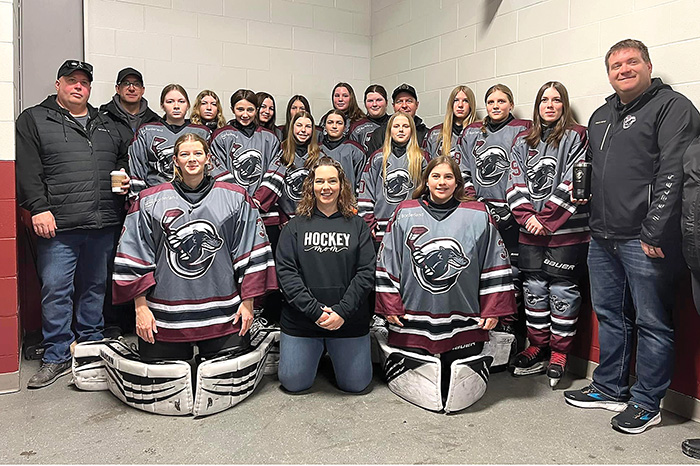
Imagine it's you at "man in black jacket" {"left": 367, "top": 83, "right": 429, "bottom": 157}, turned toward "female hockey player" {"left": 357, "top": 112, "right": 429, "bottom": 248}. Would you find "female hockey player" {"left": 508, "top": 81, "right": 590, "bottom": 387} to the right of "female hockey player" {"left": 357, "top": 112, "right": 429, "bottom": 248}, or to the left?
left

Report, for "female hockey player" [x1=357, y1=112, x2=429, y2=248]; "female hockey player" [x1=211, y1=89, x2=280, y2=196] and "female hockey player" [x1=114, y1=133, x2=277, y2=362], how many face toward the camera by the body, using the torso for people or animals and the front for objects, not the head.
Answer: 3

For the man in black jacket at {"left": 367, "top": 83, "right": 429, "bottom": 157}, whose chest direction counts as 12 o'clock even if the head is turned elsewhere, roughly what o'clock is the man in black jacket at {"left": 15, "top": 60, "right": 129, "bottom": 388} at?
the man in black jacket at {"left": 15, "top": 60, "right": 129, "bottom": 388} is roughly at 2 o'clock from the man in black jacket at {"left": 367, "top": 83, "right": 429, "bottom": 157}.

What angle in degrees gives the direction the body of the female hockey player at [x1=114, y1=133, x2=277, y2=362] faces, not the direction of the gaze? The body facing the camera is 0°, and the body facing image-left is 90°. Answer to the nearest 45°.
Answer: approximately 0°

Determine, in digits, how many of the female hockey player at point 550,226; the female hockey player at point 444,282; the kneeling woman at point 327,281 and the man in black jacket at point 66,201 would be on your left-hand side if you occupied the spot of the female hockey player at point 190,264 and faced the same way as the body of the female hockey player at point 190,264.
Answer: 3

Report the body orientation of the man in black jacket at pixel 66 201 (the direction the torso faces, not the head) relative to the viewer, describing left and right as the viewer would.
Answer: facing the viewer and to the right of the viewer

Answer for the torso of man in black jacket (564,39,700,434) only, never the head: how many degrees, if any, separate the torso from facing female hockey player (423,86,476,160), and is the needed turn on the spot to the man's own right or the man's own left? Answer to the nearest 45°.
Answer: approximately 90° to the man's own right

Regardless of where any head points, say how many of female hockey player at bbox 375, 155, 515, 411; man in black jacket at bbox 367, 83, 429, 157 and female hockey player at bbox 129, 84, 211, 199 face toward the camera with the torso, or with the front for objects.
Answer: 3

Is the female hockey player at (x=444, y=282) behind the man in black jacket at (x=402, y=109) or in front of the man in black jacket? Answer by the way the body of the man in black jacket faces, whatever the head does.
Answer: in front

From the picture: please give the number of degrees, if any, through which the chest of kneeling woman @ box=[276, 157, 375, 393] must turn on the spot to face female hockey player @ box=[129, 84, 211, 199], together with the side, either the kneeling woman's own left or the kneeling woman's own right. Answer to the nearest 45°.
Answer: approximately 135° to the kneeling woman's own right

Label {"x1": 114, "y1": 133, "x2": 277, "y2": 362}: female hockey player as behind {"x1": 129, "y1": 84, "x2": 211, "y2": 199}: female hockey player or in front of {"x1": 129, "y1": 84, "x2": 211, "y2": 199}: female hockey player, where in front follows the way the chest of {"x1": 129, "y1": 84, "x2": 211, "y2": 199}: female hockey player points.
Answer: in front
